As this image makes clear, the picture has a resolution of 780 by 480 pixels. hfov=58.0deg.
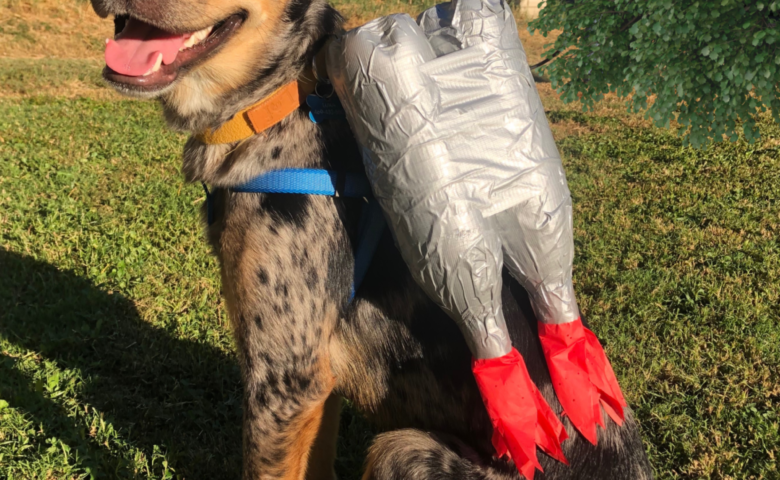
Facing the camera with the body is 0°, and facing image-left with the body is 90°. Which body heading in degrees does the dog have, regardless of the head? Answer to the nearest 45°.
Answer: approximately 90°
